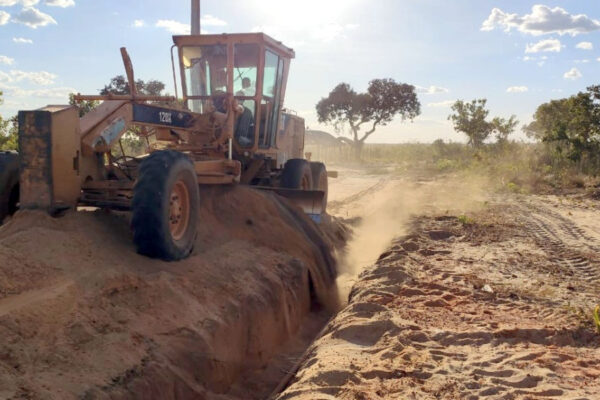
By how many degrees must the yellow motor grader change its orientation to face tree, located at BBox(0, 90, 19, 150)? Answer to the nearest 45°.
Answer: approximately 90° to its right

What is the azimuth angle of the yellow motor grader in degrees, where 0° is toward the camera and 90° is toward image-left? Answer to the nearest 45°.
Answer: approximately 45°

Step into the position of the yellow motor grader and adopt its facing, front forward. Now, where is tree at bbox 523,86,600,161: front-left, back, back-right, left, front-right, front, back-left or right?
back

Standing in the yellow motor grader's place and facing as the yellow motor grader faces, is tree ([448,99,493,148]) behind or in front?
behind

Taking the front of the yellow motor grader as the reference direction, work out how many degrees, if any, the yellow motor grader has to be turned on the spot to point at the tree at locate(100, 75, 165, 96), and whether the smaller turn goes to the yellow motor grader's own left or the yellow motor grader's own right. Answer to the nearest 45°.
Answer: approximately 135° to the yellow motor grader's own right
